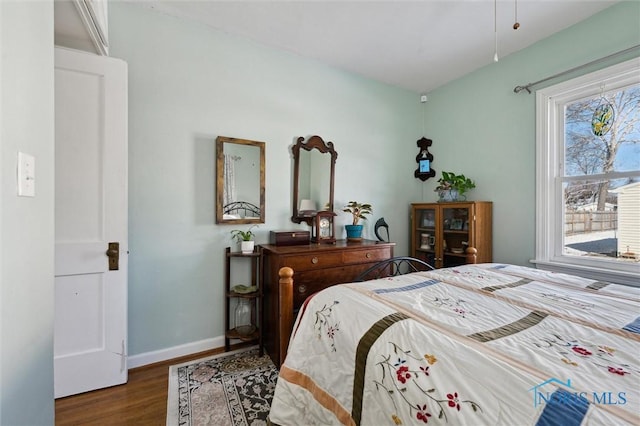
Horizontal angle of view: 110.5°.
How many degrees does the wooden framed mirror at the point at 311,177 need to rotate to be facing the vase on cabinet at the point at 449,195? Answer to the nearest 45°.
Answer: approximately 45° to its left

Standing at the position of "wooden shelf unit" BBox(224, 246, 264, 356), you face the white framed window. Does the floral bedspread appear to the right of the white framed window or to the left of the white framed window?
right

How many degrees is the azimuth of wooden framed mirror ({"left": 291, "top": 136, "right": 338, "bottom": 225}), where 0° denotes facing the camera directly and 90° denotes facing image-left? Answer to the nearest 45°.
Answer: approximately 315°

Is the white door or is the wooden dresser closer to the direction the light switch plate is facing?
the wooden dresser

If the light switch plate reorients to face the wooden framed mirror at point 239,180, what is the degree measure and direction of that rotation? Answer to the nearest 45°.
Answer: approximately 90° to its left

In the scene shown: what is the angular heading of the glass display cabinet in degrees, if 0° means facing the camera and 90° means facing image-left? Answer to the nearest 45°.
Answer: approximately 45°

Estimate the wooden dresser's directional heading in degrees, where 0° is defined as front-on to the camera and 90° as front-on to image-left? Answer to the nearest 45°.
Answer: approximately 315°
